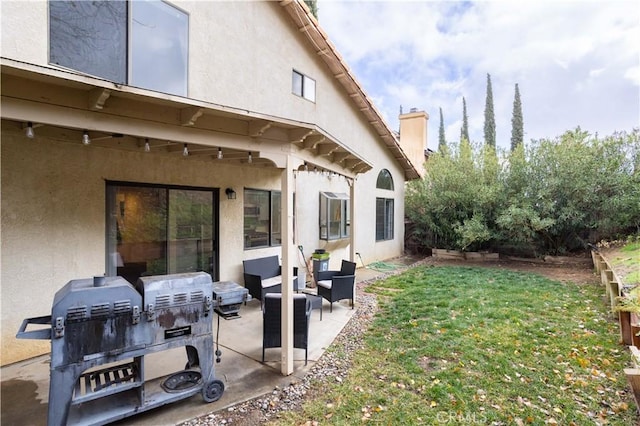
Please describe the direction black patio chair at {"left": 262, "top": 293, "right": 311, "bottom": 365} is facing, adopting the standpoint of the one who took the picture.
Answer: facing away from the viewer

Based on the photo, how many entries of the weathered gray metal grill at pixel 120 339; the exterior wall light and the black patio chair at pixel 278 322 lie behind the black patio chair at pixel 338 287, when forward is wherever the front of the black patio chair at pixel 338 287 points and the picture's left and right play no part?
0

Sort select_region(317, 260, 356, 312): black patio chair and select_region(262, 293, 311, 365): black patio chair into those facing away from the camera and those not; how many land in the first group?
1

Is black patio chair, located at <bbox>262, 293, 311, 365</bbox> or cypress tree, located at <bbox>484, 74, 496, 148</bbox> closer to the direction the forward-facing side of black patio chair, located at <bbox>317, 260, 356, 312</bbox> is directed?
the black patio chair

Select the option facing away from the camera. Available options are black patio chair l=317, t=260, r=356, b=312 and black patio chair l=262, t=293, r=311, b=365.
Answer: black patio chair l=262, t=293, r=311, b=365

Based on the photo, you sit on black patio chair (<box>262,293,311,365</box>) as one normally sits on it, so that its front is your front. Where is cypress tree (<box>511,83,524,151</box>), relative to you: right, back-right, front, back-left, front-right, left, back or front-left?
front-right

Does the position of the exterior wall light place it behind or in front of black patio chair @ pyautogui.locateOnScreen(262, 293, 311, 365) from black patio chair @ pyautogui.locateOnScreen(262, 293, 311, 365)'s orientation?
in front

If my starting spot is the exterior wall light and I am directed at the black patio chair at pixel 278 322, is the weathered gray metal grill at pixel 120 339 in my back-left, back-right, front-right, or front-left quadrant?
front-right

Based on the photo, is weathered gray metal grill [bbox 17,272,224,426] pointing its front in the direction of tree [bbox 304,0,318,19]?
no

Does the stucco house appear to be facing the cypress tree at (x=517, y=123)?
no
